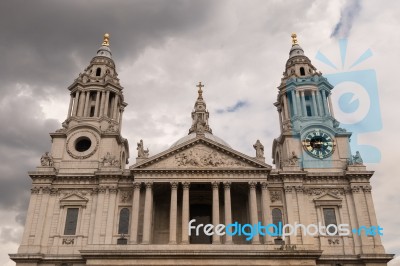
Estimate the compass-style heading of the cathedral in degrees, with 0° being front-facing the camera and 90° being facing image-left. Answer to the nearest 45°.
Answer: approximately 0°
